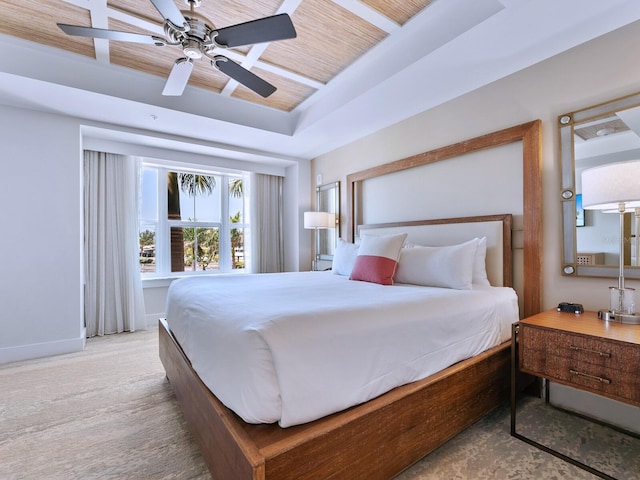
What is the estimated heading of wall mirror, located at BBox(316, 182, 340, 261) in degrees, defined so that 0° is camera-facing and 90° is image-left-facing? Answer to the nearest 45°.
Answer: approximately 45°

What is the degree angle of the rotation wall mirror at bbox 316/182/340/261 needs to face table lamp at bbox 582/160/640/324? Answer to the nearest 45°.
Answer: approximately 90° to its left

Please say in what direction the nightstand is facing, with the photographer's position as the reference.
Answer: facing the viewer and to the left of the viewer

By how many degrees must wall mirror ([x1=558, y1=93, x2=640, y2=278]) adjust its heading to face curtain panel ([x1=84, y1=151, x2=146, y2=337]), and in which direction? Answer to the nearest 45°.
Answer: approximately 45° to its right

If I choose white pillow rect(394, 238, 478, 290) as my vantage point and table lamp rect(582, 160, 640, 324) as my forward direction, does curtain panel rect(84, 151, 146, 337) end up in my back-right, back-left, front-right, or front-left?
back-right

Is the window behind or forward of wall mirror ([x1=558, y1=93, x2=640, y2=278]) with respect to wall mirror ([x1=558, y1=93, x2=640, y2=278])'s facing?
forward

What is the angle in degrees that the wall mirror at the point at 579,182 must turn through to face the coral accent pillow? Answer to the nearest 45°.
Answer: approximately 45° to its right

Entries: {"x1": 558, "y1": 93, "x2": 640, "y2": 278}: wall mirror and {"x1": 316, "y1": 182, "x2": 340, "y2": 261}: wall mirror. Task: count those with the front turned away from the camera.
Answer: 0

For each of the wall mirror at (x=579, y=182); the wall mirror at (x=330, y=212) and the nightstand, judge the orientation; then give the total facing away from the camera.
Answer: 0

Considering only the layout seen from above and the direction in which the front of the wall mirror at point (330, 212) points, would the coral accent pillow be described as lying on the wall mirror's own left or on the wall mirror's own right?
on the wall mirror's own left

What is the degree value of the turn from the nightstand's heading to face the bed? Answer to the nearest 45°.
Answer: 0° — it already faces it

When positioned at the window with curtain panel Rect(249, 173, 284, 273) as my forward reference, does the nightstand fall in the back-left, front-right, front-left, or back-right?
front-right
